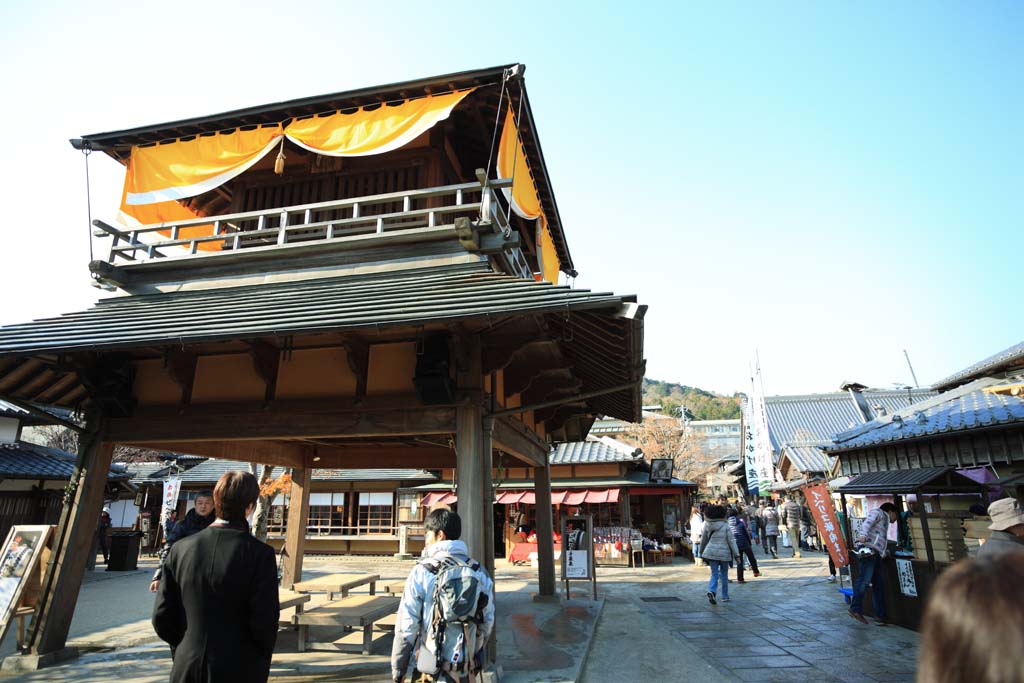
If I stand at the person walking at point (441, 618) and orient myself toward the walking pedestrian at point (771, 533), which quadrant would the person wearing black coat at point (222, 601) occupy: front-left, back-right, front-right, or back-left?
back-left

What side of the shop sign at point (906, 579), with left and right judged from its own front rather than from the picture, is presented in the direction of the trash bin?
front

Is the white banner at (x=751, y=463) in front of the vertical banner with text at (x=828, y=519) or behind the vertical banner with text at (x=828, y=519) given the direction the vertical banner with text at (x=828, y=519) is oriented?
behind

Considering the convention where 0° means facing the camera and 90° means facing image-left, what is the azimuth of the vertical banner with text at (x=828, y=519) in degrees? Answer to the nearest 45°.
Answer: approximately 0°
